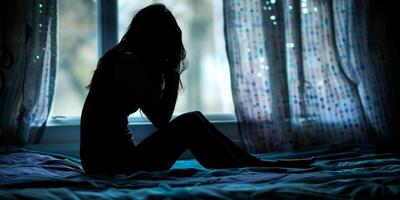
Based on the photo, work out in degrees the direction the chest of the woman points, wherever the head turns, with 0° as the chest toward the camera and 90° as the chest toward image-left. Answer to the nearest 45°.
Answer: approximately 270°

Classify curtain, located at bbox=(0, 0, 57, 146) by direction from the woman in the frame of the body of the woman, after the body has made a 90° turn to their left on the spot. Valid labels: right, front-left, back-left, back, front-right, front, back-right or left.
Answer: front-left

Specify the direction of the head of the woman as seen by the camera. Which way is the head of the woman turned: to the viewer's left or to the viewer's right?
to the viewer's right

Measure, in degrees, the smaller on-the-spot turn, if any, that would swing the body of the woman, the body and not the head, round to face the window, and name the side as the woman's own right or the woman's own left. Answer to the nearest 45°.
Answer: approximately 90° to the woman's own left
